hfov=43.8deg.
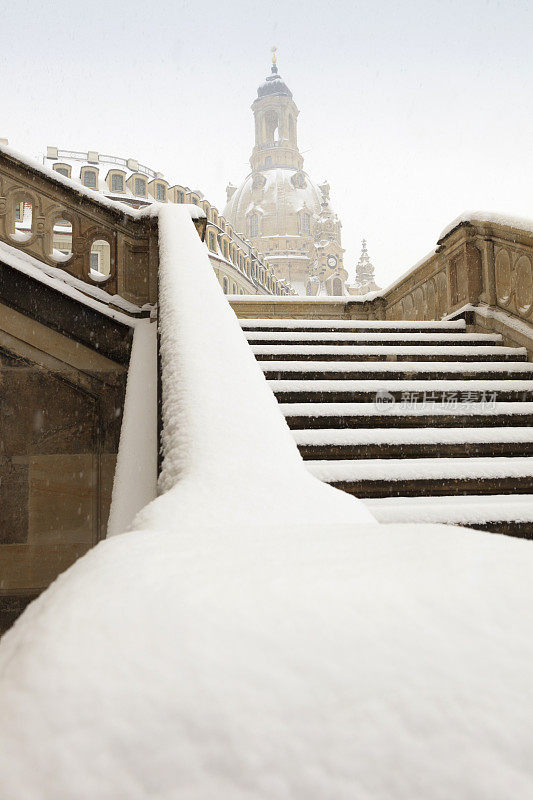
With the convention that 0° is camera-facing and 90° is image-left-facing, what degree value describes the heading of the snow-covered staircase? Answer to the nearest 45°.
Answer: approximately 0°

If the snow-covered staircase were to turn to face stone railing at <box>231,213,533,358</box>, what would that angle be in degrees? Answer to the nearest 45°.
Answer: approximately 180°

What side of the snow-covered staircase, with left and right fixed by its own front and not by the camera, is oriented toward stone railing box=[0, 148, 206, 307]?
right
